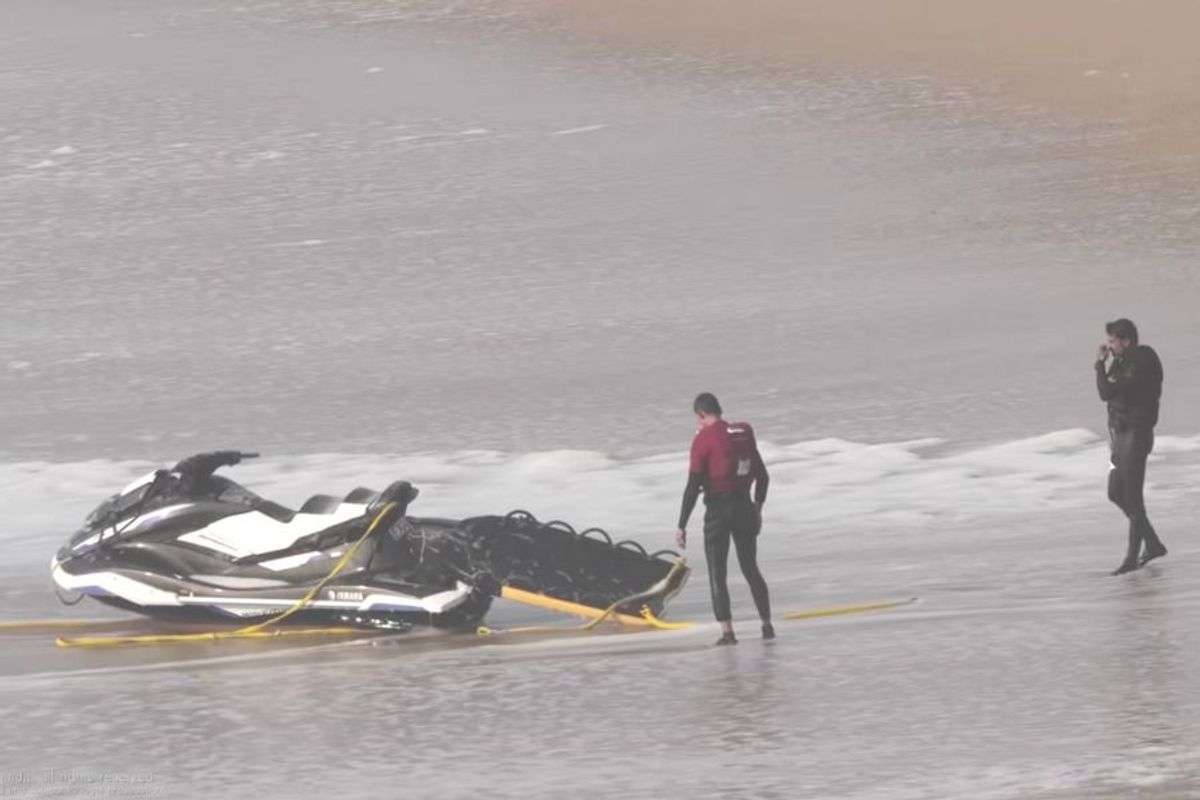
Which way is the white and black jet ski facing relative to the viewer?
to the viewer's left

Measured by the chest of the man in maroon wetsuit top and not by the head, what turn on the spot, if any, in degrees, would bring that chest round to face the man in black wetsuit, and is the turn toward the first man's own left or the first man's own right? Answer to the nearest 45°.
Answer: approximately 90° to the first man's own right

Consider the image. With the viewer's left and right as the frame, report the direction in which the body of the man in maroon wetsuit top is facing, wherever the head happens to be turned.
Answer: facing away from the viewer and to the left of the viewer

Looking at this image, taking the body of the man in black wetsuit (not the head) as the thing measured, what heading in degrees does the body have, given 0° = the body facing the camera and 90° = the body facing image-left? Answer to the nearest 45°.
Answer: approximately 90°

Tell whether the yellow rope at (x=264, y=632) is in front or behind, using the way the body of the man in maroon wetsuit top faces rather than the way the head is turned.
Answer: in front

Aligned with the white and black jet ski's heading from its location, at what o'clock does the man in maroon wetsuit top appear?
The man in maroon wetsuit top is roughly at 7 o'clock from the white and black jet ski.

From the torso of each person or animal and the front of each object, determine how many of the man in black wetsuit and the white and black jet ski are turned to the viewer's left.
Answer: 2

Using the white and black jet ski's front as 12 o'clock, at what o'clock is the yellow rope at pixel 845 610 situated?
The yellow rope is roughly at 6 o'clock from the white and black jet ski.

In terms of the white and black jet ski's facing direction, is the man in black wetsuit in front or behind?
behind

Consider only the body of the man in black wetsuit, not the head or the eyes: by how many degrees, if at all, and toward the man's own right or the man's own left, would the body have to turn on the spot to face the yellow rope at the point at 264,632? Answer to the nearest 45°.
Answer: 0° — they already face it

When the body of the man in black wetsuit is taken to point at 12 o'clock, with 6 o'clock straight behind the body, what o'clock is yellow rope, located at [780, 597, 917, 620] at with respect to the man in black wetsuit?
The yellow rope is roughly at 11 o'clock from the man in black wetsuit.
